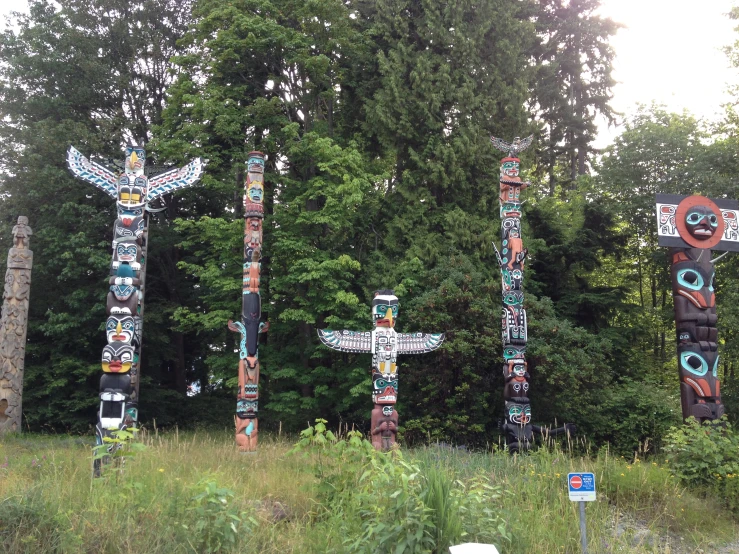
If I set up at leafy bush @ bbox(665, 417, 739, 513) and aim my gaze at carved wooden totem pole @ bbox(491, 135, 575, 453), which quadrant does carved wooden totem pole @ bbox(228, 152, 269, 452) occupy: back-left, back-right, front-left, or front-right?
front-left

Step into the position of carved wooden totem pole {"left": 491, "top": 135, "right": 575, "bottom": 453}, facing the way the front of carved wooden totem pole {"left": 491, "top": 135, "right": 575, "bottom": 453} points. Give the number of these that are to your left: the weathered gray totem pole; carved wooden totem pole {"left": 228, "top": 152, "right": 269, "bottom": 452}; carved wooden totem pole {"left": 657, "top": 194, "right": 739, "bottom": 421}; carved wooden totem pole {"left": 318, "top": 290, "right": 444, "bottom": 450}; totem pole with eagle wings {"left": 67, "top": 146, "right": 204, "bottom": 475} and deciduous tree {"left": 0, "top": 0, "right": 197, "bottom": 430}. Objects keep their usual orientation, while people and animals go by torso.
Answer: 1

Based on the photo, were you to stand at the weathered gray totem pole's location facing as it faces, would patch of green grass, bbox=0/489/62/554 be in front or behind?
in front

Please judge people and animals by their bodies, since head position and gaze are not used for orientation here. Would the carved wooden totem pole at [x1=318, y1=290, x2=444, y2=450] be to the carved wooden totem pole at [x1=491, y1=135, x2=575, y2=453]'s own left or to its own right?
on its right

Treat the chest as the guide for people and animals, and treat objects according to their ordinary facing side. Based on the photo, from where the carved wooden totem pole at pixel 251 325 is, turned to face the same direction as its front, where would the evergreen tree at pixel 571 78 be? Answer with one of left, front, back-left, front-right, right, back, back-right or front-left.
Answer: back-left

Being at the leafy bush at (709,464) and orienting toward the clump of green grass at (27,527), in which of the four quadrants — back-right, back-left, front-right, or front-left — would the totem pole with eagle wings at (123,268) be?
front-right

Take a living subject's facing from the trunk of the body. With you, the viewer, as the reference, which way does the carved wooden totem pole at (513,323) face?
facing the viewer

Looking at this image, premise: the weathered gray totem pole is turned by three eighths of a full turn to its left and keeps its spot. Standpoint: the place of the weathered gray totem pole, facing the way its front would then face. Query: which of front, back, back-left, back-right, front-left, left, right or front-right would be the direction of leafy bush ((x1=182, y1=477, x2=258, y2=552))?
back-right

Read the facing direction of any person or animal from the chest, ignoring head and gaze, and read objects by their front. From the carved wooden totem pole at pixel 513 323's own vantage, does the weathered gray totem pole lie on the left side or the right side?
on its right

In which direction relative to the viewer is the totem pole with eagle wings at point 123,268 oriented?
toward the camera

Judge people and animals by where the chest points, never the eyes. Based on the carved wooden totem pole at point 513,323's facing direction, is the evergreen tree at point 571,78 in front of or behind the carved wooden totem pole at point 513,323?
behind

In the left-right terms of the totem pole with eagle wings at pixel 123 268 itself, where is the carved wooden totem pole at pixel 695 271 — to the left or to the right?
on its left

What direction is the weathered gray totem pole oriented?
toward the camera

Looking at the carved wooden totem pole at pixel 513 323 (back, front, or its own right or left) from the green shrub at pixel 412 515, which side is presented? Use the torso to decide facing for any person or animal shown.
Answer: front

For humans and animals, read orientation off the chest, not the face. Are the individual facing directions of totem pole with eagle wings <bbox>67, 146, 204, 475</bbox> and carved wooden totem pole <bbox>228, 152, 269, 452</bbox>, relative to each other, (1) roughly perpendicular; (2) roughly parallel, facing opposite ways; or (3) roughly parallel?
roughly parallel

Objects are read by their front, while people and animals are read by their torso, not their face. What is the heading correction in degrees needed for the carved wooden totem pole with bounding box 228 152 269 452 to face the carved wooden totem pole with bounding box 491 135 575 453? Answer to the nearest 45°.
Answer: approximately 90° to its left

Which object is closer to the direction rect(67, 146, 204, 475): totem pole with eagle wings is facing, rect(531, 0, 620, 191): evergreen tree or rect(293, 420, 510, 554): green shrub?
the green shrub

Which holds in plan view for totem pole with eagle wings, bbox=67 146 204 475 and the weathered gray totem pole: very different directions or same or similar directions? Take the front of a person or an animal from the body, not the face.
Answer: same or similar directions
